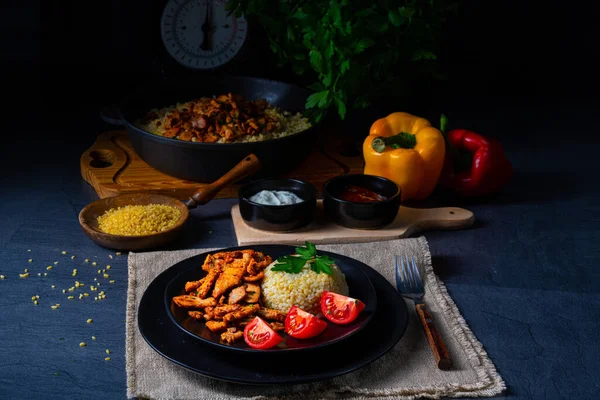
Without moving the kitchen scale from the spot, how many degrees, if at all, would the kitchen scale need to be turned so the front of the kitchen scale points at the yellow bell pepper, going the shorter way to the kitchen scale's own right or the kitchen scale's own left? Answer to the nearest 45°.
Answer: approximately 45° to the kitchen scale's own left

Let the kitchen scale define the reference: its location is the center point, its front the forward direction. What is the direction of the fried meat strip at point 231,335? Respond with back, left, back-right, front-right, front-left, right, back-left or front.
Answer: front

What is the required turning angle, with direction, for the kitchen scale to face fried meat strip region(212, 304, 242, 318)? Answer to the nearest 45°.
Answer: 0° — it already faces it

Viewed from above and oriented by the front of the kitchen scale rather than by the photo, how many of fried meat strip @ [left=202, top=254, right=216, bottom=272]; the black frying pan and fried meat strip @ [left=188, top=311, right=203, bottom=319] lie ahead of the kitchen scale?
3

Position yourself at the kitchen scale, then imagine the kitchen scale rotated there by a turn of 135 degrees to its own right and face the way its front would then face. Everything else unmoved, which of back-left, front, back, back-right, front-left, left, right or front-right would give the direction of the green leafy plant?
back

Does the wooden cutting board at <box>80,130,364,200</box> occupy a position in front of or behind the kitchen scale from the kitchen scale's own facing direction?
in front

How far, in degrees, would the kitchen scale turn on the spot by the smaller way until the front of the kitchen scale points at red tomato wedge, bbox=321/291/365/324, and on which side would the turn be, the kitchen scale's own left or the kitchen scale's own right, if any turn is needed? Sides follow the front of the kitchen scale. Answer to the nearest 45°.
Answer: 0° — it already faces it

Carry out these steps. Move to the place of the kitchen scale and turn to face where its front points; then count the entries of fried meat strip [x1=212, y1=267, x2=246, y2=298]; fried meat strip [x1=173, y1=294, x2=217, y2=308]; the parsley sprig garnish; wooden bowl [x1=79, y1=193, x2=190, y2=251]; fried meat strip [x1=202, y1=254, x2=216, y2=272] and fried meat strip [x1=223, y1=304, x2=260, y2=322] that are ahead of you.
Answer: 6

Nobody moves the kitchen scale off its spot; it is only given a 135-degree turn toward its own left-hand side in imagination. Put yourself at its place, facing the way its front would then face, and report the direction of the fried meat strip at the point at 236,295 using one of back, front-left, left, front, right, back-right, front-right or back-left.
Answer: back-right

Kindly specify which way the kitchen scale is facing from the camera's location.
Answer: facing the viewer

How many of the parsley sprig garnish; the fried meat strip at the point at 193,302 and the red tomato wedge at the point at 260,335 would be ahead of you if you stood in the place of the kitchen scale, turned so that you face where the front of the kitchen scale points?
3

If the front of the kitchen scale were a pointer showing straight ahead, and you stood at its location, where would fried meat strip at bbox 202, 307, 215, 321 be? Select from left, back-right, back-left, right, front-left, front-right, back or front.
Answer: front

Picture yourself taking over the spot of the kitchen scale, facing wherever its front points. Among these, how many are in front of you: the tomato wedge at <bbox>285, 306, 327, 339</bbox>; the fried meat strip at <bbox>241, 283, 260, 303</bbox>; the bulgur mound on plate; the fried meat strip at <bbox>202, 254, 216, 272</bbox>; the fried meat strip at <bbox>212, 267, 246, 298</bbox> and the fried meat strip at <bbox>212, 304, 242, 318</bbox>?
6

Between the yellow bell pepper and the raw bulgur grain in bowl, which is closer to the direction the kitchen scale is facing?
the raw bulgur grain in bowl

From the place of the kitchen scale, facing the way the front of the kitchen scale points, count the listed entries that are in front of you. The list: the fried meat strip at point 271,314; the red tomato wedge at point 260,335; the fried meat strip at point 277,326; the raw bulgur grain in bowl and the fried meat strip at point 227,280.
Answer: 5

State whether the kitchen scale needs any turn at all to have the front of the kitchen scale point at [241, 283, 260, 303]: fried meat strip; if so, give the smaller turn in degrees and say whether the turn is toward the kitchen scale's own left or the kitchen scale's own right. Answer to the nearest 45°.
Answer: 0° — it already faces it

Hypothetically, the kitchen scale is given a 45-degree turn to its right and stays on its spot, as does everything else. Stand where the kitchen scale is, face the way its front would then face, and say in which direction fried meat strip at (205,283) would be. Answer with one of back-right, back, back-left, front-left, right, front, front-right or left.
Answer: front-left

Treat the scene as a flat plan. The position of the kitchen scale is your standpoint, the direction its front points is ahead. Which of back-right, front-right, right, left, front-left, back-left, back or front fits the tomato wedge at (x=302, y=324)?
front

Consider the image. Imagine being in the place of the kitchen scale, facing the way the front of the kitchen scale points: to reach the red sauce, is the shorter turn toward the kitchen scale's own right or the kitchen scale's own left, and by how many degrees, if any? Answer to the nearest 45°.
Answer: approximately 45° to the kitchen scale's own left

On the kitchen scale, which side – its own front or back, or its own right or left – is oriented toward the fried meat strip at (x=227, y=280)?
front

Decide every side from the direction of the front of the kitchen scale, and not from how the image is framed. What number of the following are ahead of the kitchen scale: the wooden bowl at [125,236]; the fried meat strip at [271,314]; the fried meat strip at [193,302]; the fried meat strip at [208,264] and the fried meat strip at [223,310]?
5

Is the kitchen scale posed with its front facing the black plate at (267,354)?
yes

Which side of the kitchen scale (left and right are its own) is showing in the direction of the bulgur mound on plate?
front
